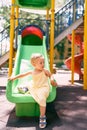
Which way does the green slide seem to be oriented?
toward the camera

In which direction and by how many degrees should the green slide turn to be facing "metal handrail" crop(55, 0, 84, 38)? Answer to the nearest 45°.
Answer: approximately 135° to its left
